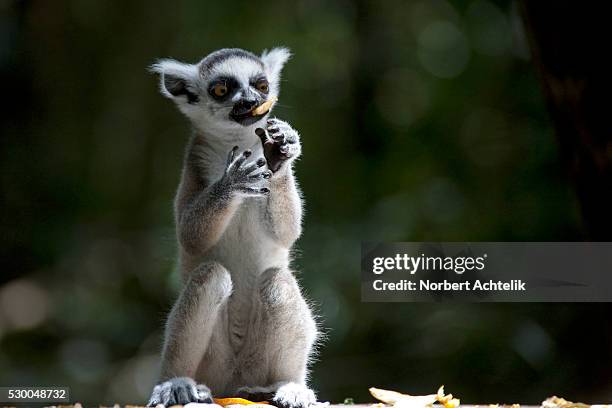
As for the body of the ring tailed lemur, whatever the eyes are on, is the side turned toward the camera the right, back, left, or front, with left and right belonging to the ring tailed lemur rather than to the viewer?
front

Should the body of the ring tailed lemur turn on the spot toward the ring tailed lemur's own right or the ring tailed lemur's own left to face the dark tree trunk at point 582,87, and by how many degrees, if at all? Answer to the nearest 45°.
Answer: approximately 90° to the ring tailed lemur's own left
